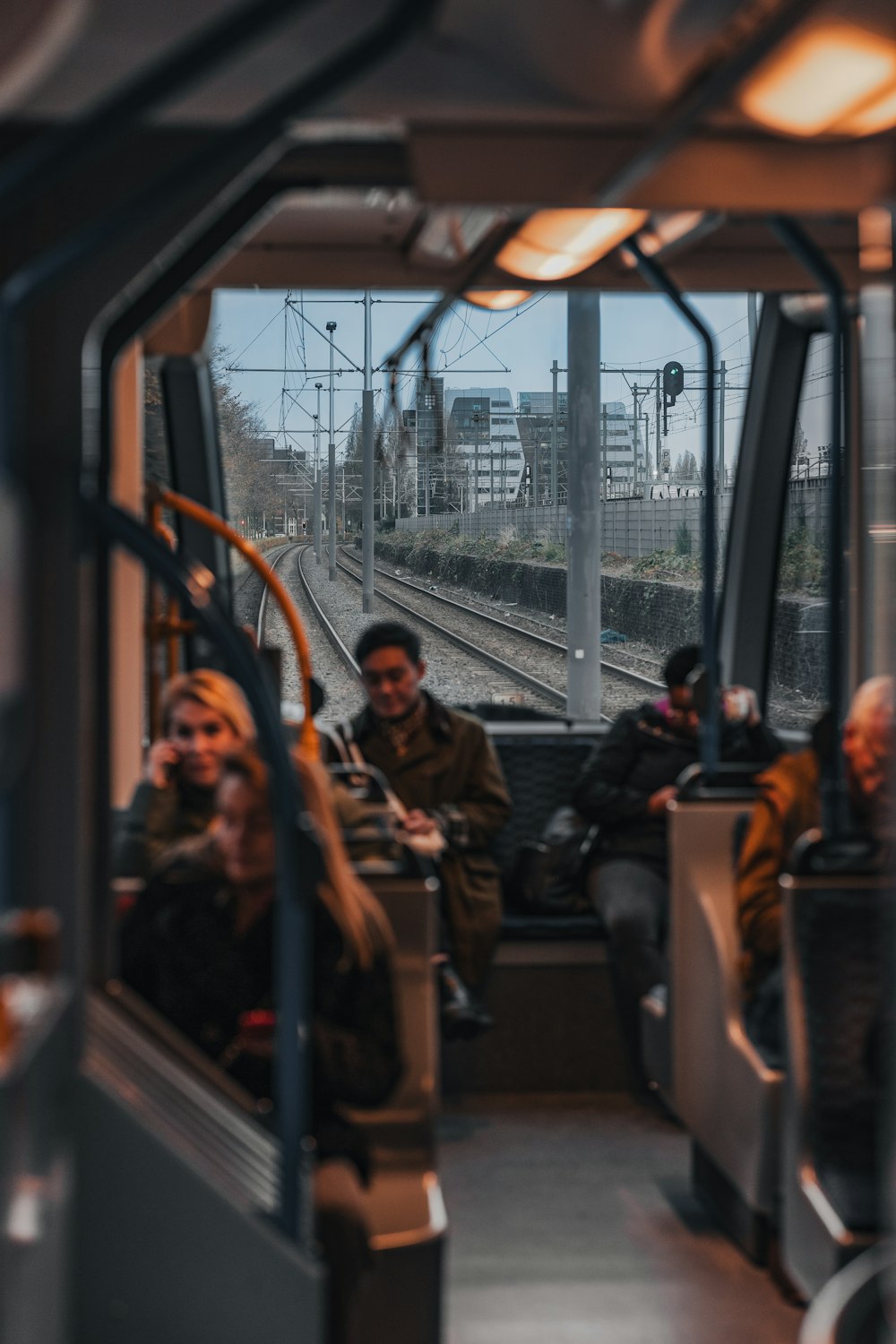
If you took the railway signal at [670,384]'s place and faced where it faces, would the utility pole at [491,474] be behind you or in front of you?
behind

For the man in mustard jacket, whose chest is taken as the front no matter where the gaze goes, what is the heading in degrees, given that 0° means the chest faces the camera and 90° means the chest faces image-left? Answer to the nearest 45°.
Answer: approximately 0°

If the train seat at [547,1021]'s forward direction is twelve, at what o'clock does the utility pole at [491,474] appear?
The utility pole is roughly at 6 o'clock from the train seat.

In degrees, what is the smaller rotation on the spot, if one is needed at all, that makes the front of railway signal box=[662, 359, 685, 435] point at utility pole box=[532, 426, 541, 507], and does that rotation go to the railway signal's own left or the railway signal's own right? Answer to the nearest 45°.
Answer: approximately 135° to the railway signal's own right

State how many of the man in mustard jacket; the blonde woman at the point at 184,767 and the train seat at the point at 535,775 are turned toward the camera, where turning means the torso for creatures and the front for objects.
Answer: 3

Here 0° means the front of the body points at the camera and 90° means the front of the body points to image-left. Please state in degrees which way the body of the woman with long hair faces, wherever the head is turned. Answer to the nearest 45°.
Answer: approximately 0°

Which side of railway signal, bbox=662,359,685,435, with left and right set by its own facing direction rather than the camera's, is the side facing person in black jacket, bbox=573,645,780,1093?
front

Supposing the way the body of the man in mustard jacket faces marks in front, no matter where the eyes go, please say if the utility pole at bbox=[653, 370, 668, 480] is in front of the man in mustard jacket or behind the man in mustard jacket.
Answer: behind
